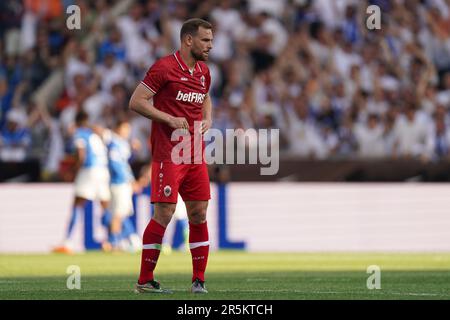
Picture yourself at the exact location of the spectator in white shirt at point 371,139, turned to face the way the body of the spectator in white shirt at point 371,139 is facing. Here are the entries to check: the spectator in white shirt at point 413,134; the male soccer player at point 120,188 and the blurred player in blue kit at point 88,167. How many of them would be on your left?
1

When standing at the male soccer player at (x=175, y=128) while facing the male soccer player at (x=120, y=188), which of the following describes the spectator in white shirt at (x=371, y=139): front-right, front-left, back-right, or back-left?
front-right

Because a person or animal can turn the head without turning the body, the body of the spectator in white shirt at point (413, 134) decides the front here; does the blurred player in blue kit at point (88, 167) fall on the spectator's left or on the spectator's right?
on the spectator's right

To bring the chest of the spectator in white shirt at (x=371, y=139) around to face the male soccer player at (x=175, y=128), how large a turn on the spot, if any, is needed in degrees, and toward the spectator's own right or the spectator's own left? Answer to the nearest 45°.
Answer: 0° — they already face them

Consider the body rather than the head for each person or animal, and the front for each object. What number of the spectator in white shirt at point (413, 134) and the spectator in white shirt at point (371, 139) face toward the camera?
2

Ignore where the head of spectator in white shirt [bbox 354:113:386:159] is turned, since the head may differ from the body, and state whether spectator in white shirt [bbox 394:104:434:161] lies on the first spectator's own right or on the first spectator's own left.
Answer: on the first spectator's own left

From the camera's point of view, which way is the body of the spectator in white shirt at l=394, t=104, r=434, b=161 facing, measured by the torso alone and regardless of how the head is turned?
toward the camera

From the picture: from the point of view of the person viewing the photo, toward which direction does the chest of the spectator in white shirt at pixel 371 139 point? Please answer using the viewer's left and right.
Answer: facing the viewer

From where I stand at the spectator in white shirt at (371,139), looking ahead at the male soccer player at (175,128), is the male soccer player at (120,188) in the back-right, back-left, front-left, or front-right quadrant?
front-right
